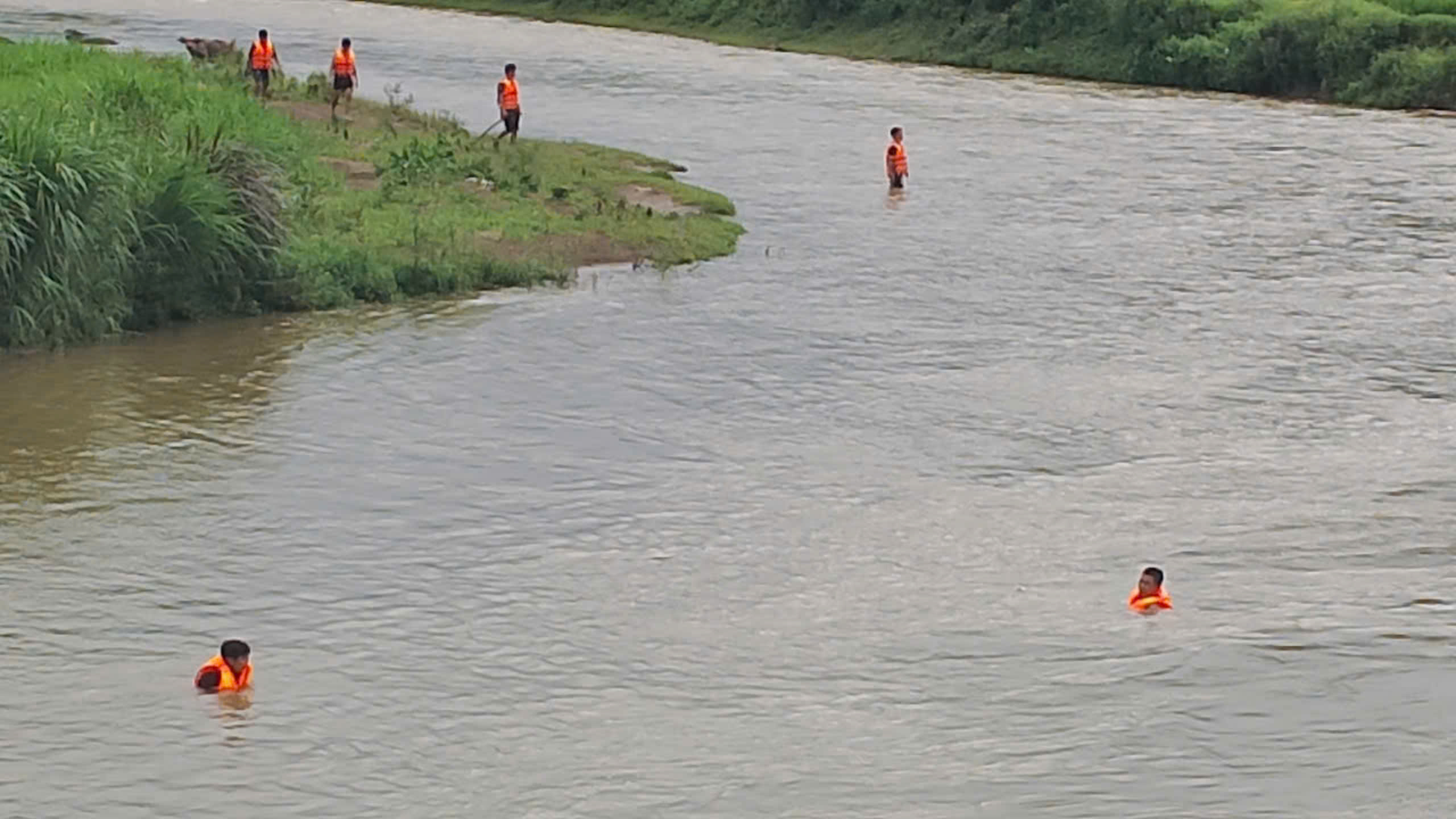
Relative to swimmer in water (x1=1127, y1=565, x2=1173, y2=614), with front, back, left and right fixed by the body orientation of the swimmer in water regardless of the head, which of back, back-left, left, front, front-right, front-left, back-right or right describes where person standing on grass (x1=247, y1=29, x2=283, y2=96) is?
right

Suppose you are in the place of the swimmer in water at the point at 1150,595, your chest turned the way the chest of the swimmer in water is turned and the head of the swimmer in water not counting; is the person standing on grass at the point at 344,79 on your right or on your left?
on your right

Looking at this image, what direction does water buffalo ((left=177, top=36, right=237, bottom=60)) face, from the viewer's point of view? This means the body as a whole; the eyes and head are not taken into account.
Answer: to the viewer's left

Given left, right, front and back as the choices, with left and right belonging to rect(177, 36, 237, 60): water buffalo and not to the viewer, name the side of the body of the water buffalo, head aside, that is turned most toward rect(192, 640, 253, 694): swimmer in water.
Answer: left

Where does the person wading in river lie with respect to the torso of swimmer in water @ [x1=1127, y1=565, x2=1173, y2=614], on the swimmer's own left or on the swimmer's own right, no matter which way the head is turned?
on the swimmer's own right

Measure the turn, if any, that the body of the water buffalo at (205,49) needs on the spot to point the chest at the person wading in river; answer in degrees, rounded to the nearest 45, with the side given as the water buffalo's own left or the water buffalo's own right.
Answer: approximately 135° to the water buffalo's own left

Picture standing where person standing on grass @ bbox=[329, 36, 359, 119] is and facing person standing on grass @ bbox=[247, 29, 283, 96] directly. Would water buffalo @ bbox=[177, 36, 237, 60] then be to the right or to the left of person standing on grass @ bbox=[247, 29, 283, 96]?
right
